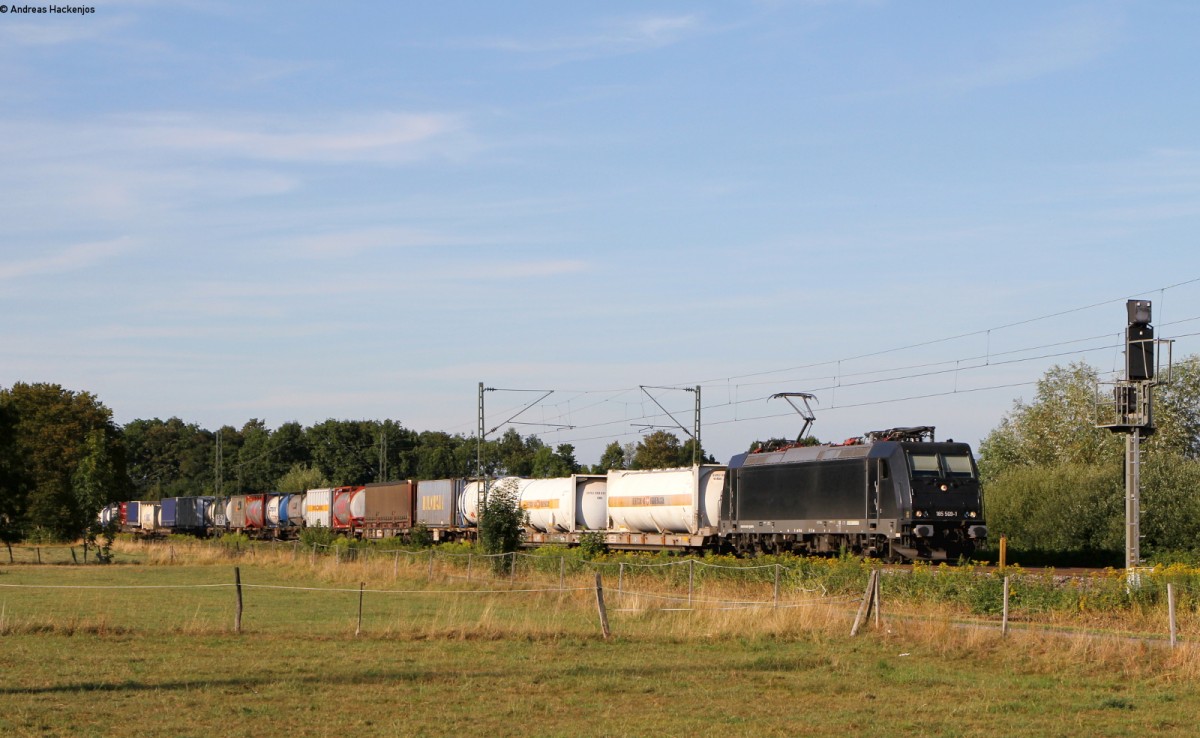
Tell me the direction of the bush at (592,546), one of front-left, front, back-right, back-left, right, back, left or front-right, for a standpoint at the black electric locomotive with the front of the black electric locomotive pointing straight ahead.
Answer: back

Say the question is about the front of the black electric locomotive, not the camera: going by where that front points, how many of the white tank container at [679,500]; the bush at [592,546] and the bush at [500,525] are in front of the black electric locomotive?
0

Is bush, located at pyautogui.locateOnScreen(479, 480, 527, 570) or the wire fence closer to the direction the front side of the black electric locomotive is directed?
the wire fence

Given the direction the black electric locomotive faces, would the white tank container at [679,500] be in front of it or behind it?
behind

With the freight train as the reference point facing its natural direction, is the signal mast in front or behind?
in front

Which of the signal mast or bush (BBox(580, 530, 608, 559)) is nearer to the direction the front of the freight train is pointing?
the signal mast

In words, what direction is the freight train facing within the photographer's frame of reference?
facing the viewer and to the right of the viewer
